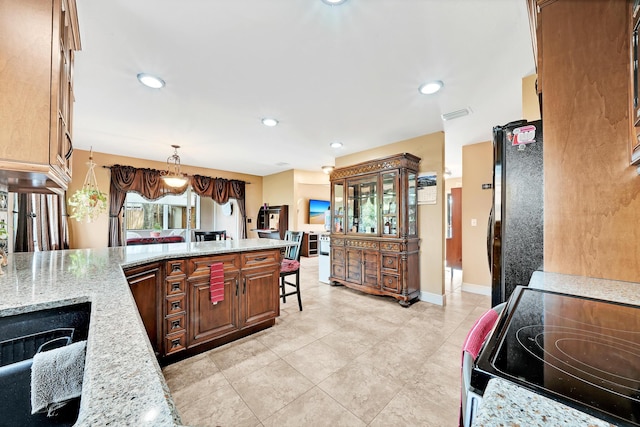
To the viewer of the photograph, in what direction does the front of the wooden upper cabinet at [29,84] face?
facing to the right of the viewer

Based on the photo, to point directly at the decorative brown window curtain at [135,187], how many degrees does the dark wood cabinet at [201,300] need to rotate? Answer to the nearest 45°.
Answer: approximately 135° to its left

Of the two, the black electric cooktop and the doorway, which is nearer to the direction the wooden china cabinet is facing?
the black electric cooktop

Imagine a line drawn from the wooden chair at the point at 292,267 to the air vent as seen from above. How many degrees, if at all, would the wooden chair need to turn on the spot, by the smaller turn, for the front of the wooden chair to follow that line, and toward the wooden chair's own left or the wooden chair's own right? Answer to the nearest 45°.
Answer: approximately 135° to the wooden chair's own left

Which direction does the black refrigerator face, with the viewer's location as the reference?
facing to the left of the viewer

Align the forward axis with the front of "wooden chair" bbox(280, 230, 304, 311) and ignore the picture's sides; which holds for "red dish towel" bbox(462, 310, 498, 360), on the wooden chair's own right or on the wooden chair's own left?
on the wooden chair's own left

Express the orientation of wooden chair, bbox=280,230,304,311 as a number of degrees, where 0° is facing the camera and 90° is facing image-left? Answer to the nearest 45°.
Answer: approximately 45°

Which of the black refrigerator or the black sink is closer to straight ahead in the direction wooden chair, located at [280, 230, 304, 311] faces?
the black sink

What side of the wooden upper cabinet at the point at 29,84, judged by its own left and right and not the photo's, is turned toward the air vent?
front

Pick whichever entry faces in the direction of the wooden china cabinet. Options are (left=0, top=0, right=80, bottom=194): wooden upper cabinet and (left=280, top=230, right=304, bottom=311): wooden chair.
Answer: the wooden upper cabinet

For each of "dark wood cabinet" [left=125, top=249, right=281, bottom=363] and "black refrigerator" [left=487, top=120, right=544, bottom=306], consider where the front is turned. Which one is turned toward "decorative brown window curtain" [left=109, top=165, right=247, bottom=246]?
the black refrigerator

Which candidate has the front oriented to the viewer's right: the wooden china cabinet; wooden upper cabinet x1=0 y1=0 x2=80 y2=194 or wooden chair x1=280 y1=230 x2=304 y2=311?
the wooden upper cabinet

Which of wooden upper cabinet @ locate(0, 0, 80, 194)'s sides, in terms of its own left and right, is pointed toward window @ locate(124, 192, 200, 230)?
left

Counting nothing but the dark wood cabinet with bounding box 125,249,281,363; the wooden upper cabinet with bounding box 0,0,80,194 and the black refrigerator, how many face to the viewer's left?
1
